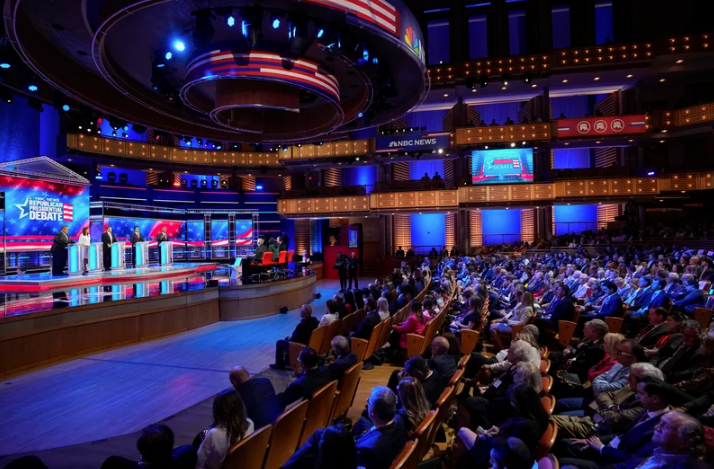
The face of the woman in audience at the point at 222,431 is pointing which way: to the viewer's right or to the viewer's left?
to the viewer's left

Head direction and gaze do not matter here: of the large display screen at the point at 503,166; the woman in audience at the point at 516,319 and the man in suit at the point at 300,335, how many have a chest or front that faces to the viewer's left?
2

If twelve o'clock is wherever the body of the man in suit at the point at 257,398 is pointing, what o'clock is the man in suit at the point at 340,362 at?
the man in suit at the point at 340,362 is roughly at 3 o'clock from the man in suit at the point at 257,398.

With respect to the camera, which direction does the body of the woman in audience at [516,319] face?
to the viewer's left

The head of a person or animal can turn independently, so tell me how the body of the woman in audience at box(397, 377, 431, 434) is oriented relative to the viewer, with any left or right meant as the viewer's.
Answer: facing away from the viewer and to the left of the viewer

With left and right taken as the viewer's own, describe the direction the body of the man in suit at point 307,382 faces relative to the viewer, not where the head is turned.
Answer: facing away from the viewer and to the left of the viewer

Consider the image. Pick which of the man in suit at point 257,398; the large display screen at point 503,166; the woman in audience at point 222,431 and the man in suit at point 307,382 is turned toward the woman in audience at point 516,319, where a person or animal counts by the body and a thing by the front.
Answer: the large display screen

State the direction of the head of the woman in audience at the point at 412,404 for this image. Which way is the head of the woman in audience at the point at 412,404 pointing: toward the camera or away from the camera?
away from the camera

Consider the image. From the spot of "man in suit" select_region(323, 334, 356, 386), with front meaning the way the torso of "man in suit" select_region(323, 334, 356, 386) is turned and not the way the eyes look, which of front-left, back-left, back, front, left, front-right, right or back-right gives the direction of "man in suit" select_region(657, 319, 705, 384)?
back-right

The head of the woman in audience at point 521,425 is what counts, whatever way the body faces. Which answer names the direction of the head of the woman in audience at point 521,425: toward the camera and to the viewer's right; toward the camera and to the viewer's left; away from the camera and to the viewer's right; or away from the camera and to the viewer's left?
away from the camera and to the viewer's left

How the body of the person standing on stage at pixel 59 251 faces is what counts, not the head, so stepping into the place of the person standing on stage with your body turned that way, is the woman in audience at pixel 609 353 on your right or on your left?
on your right

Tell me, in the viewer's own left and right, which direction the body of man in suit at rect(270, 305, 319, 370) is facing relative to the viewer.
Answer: facing to the left of the viewer

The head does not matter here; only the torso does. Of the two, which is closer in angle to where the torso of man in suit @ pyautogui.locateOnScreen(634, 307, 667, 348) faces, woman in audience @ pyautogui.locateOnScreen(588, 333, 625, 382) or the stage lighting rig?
the stage lighting rig

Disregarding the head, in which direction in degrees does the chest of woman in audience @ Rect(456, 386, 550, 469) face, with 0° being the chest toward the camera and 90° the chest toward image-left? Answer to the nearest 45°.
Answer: approximately 90°
